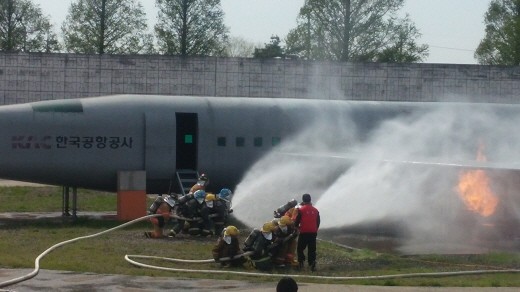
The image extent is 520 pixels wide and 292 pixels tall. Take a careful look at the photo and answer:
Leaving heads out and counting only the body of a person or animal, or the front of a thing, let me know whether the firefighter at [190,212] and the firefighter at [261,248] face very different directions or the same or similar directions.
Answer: same or similar directions

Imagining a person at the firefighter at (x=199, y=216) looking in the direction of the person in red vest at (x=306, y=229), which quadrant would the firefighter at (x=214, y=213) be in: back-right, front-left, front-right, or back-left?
front-left

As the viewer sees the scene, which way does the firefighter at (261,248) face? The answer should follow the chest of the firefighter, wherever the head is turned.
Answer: to the viewer's right

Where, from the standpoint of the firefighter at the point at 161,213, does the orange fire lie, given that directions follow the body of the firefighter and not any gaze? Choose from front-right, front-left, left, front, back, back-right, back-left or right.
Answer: front

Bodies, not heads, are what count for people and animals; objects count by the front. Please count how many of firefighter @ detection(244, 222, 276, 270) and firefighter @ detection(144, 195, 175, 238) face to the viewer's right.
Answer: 2

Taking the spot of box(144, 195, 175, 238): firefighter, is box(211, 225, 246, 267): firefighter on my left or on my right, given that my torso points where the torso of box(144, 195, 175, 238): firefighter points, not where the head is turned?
on my right

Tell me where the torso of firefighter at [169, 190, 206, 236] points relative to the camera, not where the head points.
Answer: to the viewer's right

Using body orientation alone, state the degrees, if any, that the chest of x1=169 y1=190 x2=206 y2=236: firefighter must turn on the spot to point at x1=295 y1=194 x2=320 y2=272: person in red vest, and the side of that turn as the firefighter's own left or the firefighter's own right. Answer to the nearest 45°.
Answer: approximately 45° to the firefighter's own right

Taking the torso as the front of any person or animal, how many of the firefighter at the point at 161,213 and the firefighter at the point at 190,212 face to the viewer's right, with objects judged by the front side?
2

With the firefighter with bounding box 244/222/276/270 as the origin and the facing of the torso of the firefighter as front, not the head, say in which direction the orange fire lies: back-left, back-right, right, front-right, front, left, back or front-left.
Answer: front-left

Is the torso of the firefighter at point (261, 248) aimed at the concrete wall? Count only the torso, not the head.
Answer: no

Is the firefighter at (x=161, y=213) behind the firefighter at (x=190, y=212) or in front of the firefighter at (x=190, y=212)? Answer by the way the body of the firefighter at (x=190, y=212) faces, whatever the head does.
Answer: behind

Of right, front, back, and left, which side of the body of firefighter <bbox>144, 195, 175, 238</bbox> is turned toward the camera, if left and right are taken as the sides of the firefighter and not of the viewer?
right

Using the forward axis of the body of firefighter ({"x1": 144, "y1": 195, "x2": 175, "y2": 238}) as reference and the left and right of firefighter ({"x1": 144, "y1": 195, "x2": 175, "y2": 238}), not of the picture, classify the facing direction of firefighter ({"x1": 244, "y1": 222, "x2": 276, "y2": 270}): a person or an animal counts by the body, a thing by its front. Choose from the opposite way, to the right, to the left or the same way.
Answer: the same way

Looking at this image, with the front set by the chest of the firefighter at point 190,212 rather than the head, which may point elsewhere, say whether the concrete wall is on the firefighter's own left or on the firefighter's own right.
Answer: on the firefighter's own left
